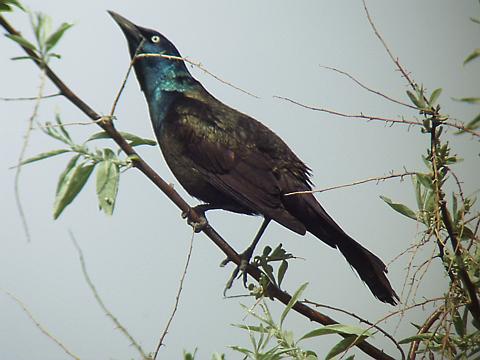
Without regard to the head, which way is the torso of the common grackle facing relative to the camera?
to the viewer's left
